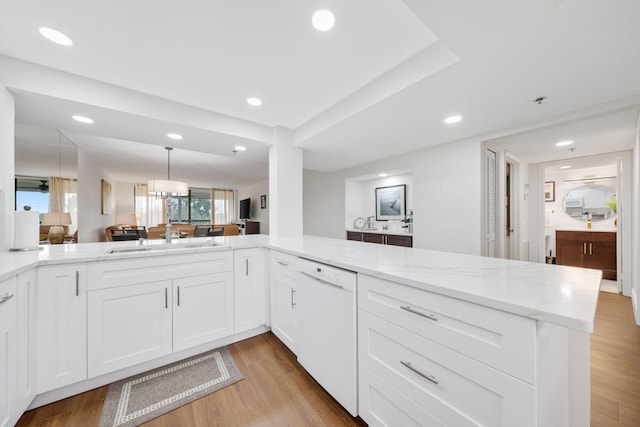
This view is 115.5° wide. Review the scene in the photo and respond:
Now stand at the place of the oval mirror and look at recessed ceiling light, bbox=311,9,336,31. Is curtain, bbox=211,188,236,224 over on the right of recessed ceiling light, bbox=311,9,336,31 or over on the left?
right

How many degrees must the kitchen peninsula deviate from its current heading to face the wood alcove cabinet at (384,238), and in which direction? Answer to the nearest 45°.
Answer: approximately 135° to its right

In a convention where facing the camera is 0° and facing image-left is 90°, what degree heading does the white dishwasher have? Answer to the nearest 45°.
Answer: approximately 45°

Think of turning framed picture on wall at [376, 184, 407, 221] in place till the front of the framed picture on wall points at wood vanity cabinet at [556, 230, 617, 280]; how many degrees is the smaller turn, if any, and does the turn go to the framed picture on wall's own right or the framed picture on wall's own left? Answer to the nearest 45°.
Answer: approximately 135° to the framed picture on wall's own left

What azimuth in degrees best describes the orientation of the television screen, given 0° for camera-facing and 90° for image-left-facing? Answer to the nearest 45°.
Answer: approximately 45°

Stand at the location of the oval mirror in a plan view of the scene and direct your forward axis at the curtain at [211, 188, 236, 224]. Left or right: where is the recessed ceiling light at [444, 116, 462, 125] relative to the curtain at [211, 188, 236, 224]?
left

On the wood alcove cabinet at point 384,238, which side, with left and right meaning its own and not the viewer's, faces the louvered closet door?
left

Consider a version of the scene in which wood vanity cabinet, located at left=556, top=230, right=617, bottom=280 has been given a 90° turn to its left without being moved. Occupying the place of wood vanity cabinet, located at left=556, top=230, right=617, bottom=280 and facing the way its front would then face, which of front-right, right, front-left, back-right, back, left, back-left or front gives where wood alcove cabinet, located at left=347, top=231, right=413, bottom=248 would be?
back-right

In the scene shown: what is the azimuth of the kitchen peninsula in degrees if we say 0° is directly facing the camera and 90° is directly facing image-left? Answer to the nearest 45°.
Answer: approximately 45°
